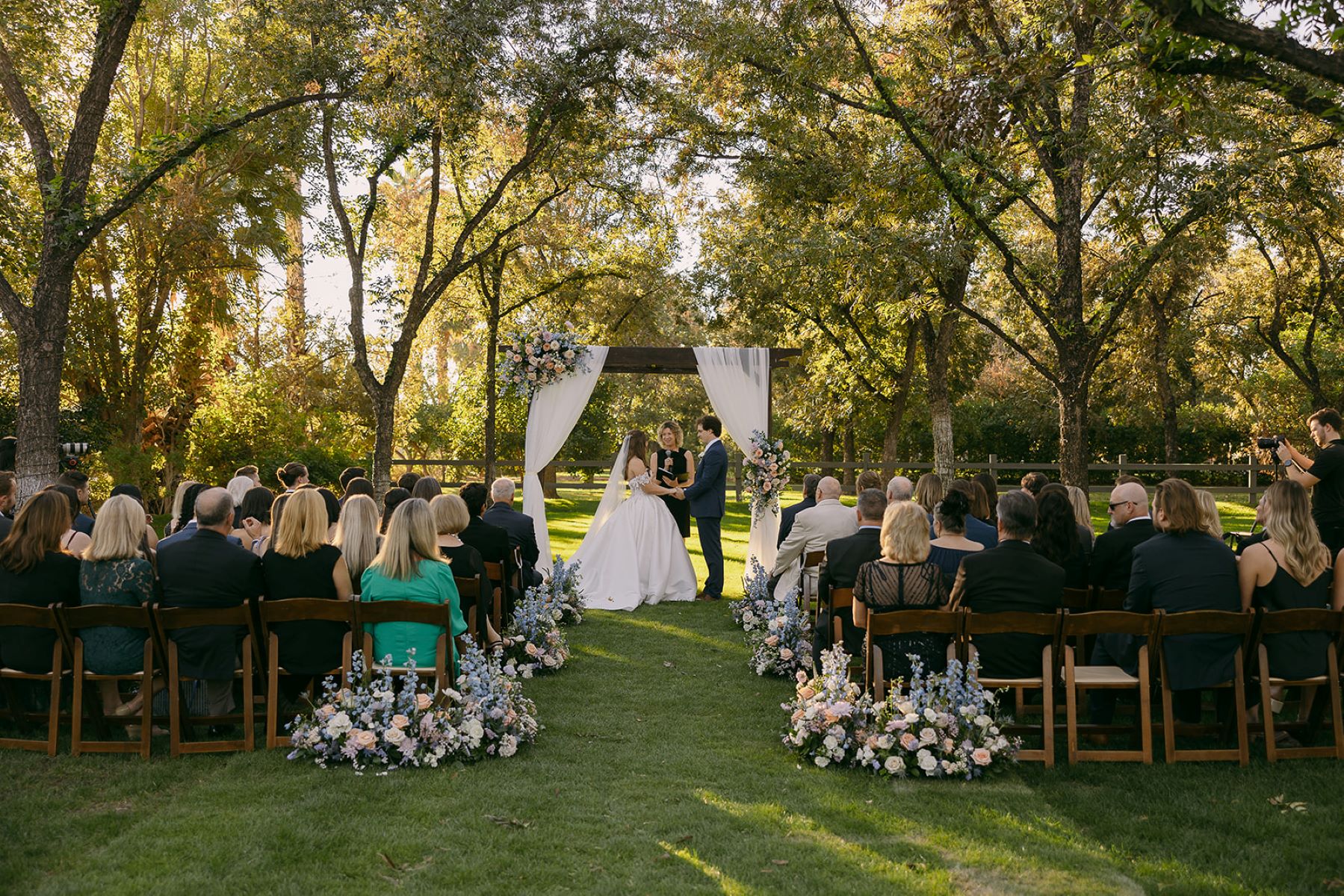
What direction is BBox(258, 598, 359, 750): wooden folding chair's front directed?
away from the camera

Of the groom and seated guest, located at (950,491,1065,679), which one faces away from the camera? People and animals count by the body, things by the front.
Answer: the seated guest

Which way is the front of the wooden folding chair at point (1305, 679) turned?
away from the camera

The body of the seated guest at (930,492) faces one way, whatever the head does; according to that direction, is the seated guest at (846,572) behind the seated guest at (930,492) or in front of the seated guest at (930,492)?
behind

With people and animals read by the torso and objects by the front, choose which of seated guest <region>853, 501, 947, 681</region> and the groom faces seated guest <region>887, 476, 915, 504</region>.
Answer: seated guest <region>853, 501, 947, 681</region>

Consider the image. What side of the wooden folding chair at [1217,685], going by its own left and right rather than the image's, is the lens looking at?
back

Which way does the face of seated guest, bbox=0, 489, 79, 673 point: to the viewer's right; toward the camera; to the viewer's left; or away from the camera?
away from the camera

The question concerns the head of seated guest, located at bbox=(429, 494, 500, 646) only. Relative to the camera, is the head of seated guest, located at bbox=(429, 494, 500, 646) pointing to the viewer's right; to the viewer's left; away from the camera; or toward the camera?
away from the camera

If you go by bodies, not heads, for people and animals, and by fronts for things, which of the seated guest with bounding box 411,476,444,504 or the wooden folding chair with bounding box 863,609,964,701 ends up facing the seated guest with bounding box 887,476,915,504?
the wooden folding chair

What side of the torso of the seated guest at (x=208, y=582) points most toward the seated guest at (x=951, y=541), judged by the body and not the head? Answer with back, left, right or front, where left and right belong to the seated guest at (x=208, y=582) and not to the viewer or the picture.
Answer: right

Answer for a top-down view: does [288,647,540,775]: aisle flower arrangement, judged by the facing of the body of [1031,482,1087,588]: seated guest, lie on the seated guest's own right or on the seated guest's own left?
on the seated guest's own left

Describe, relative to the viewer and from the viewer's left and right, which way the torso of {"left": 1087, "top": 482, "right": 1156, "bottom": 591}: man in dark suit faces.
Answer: facing away from the viewer and to the left of the viewer

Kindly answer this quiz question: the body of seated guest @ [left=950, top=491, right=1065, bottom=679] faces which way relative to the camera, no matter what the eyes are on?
away from the camera

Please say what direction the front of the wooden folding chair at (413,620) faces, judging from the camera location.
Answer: facing away from the viewer

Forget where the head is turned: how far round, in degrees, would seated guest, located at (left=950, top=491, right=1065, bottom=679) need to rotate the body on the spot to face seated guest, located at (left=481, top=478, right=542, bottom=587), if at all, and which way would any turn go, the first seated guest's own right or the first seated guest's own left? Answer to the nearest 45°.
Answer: approximately 45° to the first seated guest's own left

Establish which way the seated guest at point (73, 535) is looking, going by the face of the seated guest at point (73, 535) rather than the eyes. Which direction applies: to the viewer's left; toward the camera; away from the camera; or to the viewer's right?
away from the camera

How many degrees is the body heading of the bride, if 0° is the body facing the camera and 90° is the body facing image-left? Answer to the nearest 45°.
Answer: approximately 270°

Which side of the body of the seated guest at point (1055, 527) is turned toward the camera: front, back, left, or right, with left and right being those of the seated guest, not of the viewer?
back

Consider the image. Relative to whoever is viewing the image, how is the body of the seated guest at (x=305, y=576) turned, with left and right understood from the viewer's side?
facing away from the viewer
